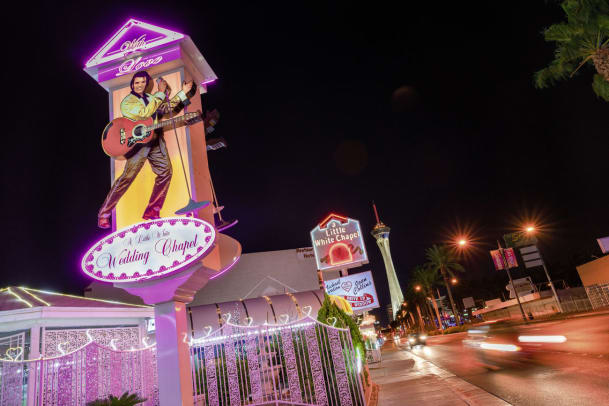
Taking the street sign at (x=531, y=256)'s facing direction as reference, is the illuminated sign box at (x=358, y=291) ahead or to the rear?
ahead

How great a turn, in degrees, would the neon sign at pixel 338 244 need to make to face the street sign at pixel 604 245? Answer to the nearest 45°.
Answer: approximately 135° to its left

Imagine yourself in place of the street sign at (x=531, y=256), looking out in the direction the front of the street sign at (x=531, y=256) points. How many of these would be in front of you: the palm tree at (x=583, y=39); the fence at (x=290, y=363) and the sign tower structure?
3

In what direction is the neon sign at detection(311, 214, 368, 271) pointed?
toward the camera

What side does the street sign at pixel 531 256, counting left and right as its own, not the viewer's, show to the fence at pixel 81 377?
front

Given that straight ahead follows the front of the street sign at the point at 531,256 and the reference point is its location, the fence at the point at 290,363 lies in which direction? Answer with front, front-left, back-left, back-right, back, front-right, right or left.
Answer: front

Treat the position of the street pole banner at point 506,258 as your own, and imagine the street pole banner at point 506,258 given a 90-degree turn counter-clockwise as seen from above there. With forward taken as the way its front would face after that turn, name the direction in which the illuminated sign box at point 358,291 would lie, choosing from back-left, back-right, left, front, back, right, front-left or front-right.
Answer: back-right

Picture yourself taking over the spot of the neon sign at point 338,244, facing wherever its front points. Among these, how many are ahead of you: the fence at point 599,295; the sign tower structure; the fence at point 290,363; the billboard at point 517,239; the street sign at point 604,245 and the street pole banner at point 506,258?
2

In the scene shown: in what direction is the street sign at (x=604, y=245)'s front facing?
toward the camera

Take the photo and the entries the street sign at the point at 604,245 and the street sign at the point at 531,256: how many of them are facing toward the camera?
2
